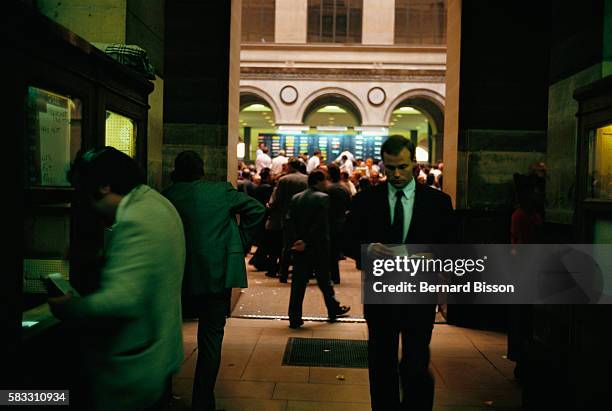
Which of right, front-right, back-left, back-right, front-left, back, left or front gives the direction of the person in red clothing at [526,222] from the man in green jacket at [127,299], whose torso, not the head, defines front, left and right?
back-right

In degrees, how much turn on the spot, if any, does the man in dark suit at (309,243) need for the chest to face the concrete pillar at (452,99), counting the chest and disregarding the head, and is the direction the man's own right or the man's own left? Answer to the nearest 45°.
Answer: approximately 45° to the man's own right

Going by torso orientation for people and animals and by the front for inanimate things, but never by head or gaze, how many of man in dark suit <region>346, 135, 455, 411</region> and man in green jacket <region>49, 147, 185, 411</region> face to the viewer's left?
1

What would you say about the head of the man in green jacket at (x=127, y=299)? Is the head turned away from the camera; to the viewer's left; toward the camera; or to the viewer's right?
to the viewer's left

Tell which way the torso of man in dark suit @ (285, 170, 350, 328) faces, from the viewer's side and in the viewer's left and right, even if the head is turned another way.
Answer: facing away from the viewer and to the right of the viewer

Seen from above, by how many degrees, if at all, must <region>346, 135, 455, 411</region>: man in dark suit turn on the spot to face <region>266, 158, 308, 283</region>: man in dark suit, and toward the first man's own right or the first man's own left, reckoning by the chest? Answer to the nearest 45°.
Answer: approximately 180°

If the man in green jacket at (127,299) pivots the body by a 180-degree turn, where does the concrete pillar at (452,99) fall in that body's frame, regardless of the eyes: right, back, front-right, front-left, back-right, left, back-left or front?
front-left

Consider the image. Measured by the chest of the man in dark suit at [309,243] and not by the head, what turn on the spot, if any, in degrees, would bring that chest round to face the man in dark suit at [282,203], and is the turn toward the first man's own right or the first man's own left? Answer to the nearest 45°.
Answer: approximately 45° to the first man's own left

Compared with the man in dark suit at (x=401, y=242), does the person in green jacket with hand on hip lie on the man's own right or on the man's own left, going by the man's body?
on the man's own right

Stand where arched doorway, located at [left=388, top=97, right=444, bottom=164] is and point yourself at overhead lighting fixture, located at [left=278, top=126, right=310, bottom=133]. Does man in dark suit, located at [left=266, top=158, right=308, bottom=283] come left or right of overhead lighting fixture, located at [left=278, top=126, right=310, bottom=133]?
left

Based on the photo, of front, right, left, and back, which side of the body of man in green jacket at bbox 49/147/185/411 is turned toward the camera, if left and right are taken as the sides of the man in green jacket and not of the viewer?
left
